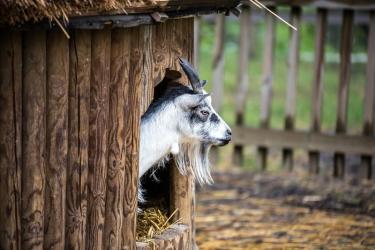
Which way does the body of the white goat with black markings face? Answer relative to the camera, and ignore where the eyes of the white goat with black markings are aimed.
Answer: to the viewer's right

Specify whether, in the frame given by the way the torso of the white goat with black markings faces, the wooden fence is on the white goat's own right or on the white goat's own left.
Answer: on the white goat's own left
